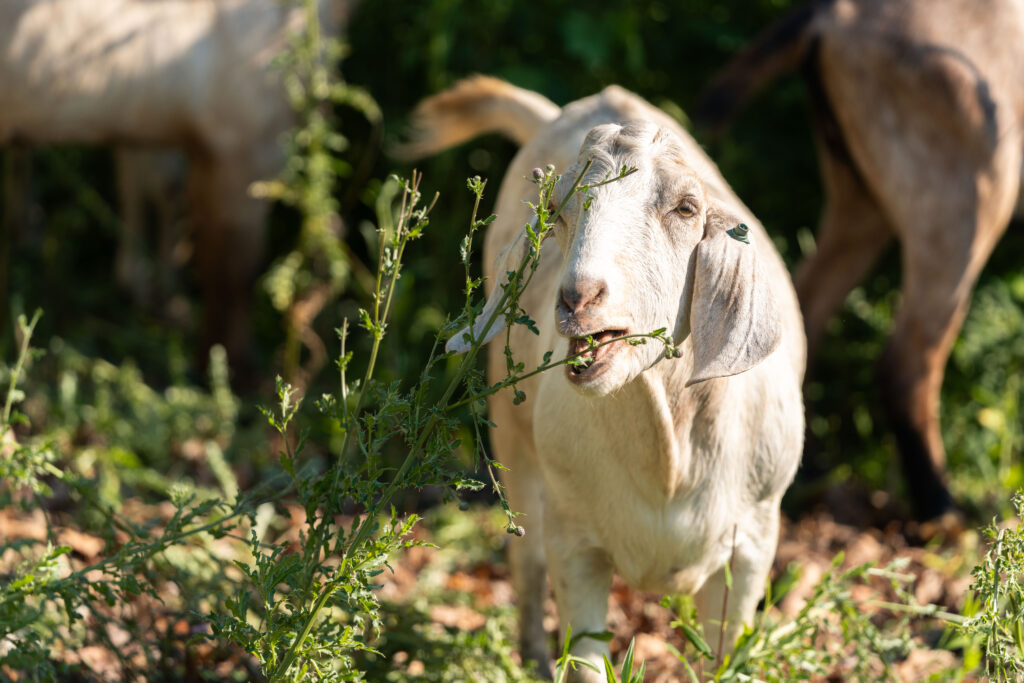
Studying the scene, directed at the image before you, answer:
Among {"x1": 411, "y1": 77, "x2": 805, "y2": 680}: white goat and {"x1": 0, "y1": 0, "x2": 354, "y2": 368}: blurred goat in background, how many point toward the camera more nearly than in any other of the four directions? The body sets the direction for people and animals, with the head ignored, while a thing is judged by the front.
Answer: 1

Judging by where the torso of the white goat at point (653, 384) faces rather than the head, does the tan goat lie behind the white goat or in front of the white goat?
behind

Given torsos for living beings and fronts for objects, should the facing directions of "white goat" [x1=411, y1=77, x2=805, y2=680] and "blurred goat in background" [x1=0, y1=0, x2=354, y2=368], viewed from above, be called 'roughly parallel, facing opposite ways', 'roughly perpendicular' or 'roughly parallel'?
roughly perpendicular

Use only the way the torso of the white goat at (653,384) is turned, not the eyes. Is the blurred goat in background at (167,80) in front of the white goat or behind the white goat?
behind

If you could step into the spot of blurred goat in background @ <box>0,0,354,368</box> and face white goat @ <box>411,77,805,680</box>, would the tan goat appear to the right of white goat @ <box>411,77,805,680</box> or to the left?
left
